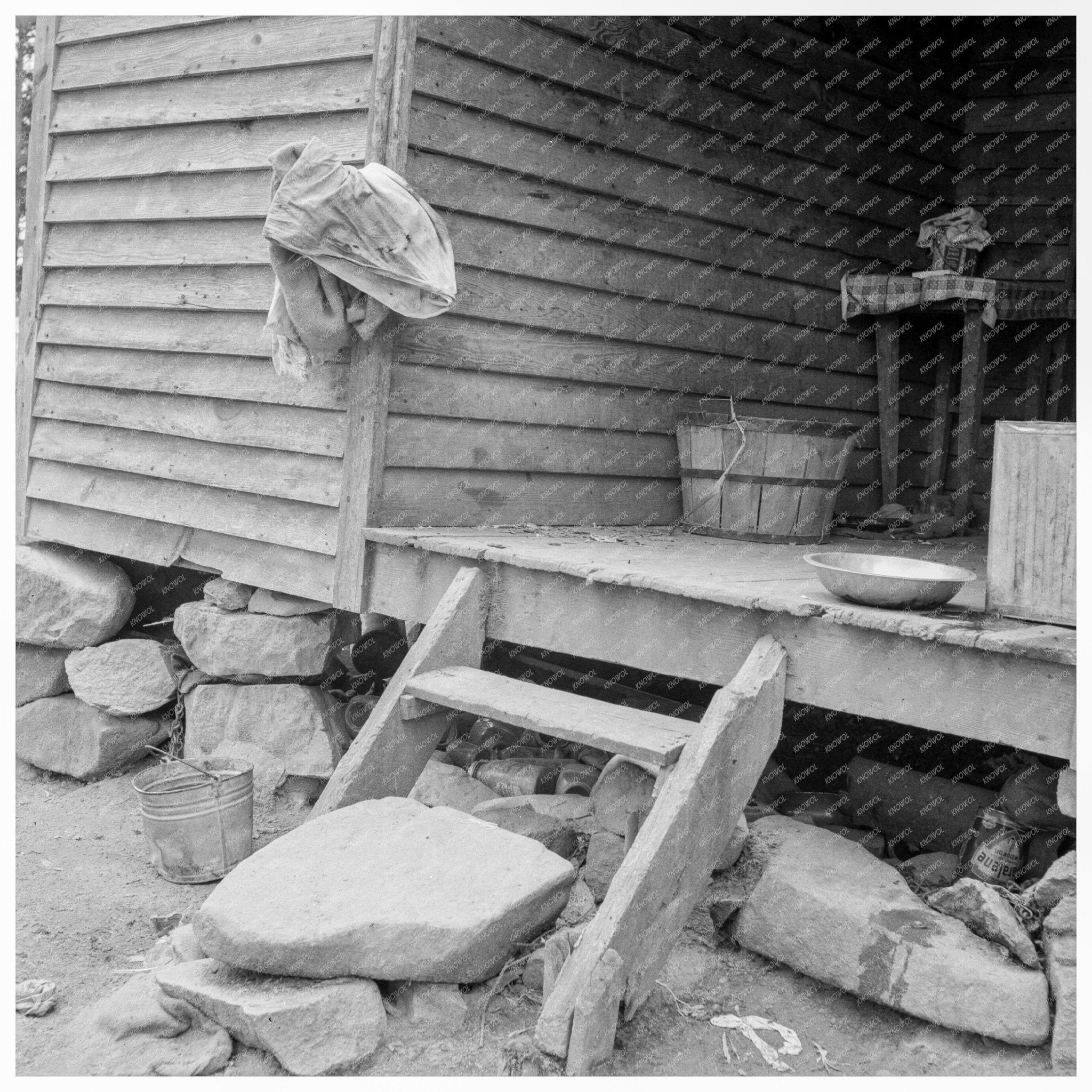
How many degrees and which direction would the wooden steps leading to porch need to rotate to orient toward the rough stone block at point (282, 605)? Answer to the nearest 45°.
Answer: approximately 90° to its right

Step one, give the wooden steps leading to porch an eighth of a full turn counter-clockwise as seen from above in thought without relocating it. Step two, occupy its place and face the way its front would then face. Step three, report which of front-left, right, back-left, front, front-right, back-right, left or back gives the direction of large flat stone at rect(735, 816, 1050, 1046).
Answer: left

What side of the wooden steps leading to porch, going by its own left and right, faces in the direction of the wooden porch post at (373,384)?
right

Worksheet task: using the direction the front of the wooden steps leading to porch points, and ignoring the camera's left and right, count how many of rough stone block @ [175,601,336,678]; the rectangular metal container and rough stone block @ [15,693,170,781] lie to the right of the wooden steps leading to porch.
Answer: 2

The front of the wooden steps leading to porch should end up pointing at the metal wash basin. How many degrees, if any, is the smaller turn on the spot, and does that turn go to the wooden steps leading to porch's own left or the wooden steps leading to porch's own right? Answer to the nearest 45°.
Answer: approximately 135° to the wooden steps leading to porch's own left

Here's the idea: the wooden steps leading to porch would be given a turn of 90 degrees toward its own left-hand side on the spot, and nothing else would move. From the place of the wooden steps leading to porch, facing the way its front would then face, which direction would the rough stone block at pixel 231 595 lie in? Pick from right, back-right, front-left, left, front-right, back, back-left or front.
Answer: back

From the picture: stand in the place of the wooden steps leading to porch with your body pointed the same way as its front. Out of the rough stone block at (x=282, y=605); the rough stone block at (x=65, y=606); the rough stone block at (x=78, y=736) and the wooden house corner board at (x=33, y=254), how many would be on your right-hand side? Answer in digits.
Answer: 4

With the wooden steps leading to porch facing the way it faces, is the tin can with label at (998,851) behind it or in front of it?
behind

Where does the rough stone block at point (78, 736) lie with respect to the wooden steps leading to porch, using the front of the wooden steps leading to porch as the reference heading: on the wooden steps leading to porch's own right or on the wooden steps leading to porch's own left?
on the wooden steps leading to porch's own right

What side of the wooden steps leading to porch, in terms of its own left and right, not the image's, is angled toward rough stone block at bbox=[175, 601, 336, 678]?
right

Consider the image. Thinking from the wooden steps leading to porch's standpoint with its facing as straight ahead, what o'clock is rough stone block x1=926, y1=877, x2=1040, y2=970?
The rough stone block is roughly at 8 o'clock from the wooden steps leading to porch.

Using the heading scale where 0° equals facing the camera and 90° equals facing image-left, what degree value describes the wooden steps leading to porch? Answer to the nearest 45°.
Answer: approximately 45°

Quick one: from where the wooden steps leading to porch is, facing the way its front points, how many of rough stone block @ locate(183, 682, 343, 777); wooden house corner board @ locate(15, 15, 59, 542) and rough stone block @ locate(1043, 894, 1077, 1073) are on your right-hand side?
2

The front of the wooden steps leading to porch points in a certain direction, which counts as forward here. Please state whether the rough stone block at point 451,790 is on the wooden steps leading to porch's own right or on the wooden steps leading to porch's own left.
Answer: on the wooden steps leading to porch's own right

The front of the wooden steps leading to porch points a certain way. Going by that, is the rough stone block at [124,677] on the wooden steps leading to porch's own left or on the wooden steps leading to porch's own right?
on the wooden steps leading to porch's own right

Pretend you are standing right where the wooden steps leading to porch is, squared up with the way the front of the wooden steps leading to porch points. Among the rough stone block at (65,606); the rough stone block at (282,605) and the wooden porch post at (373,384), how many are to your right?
3

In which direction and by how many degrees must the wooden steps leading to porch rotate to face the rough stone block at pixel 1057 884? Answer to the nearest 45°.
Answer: approximately 135° to its left
